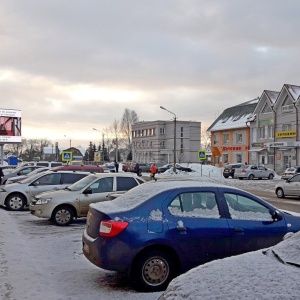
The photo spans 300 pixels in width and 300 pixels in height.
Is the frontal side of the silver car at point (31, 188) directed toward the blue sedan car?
no

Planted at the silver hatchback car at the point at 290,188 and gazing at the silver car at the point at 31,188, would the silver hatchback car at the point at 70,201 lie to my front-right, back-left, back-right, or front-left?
front-left

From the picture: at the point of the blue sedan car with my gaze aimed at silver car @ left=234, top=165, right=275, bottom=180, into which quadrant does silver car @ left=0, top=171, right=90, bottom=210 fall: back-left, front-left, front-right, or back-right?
front-left

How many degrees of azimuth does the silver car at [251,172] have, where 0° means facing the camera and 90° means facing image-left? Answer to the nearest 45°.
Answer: approximately 225°

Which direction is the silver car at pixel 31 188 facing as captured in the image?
to the viewer's left

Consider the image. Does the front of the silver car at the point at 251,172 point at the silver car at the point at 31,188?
no

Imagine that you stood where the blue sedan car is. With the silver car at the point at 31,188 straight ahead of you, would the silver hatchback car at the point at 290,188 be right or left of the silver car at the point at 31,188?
right

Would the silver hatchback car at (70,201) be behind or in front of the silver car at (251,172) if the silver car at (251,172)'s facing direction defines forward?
behind

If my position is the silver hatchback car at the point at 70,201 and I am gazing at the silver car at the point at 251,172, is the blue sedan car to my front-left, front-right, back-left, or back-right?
back-right

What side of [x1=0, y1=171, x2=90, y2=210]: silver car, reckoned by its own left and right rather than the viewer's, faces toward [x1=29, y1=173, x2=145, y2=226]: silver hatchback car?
left

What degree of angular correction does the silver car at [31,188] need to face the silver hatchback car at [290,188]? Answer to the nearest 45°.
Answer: approximately 180°
